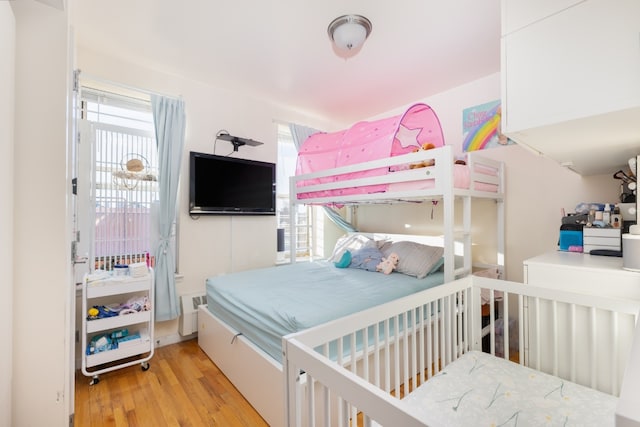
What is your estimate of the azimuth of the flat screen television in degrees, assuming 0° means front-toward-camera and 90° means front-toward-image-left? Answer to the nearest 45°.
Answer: approximately 315°

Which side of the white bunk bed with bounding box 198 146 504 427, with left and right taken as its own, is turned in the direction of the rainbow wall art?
back

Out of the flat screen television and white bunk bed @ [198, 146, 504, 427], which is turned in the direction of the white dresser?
the flat screen television

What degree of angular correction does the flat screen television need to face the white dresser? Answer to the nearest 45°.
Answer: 0° — it already faces it

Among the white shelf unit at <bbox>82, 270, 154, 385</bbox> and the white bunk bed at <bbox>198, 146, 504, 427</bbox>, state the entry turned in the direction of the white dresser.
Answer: the white shelf unit

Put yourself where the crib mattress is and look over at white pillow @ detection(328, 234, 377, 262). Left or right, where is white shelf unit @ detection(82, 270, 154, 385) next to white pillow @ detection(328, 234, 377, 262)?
left

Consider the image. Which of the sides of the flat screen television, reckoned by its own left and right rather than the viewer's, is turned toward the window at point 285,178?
left

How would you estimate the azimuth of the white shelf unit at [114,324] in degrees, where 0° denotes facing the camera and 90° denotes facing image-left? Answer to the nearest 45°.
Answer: approximately 315°

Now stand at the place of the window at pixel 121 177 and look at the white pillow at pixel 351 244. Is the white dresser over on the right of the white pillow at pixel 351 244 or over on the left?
right
